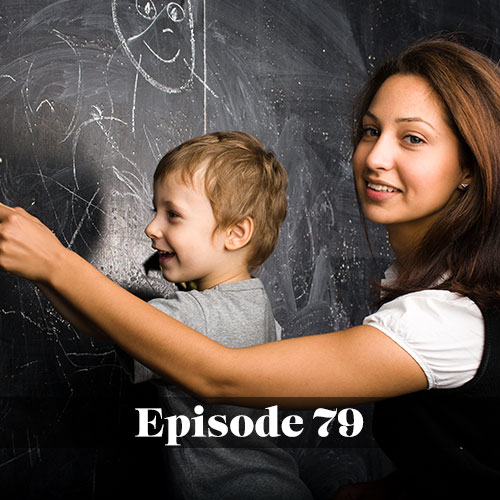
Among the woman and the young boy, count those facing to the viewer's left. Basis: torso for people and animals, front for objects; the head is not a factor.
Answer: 2

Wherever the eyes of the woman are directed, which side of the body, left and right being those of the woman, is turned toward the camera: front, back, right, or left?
left

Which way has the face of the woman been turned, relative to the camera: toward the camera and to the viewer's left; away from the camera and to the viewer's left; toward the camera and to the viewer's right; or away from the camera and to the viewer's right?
toward the camera and to the viewer's left

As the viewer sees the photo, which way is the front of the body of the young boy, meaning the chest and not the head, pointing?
to the viewer's left

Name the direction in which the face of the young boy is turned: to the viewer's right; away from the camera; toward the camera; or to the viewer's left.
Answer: to the viewer's left
